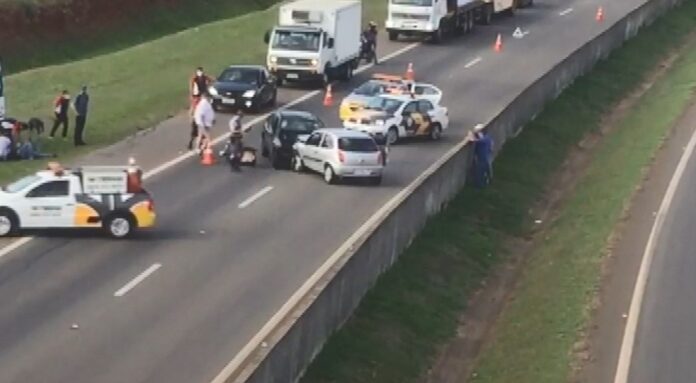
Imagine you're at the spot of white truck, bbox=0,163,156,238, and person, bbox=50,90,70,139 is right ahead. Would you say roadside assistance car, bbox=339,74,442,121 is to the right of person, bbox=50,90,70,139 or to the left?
right

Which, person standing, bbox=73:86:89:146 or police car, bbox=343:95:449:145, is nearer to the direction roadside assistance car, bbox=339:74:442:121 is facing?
the person standing

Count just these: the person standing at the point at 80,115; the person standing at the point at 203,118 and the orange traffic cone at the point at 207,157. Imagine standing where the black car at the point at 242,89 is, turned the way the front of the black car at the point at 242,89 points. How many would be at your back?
0

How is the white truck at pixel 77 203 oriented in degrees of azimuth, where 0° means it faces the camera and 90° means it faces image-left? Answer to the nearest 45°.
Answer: approximately 90°

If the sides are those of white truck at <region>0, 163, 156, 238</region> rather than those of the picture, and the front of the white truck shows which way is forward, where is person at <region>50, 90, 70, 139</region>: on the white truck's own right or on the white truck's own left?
on the white truck's own right

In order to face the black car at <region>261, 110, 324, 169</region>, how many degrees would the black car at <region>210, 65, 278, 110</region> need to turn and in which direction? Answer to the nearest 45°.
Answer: approximately 45° to its left

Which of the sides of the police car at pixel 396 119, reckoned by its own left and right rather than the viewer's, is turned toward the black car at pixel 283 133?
front

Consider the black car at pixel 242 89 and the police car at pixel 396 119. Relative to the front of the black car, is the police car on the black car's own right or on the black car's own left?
on the black car's own left

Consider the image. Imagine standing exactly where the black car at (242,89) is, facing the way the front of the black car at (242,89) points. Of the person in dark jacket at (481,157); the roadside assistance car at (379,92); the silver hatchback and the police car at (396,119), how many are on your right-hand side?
0

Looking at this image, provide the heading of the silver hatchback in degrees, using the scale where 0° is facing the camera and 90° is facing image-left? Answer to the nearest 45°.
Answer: approximately 135°

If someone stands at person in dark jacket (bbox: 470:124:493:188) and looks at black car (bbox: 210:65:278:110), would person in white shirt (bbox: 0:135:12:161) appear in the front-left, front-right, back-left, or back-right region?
front-left
